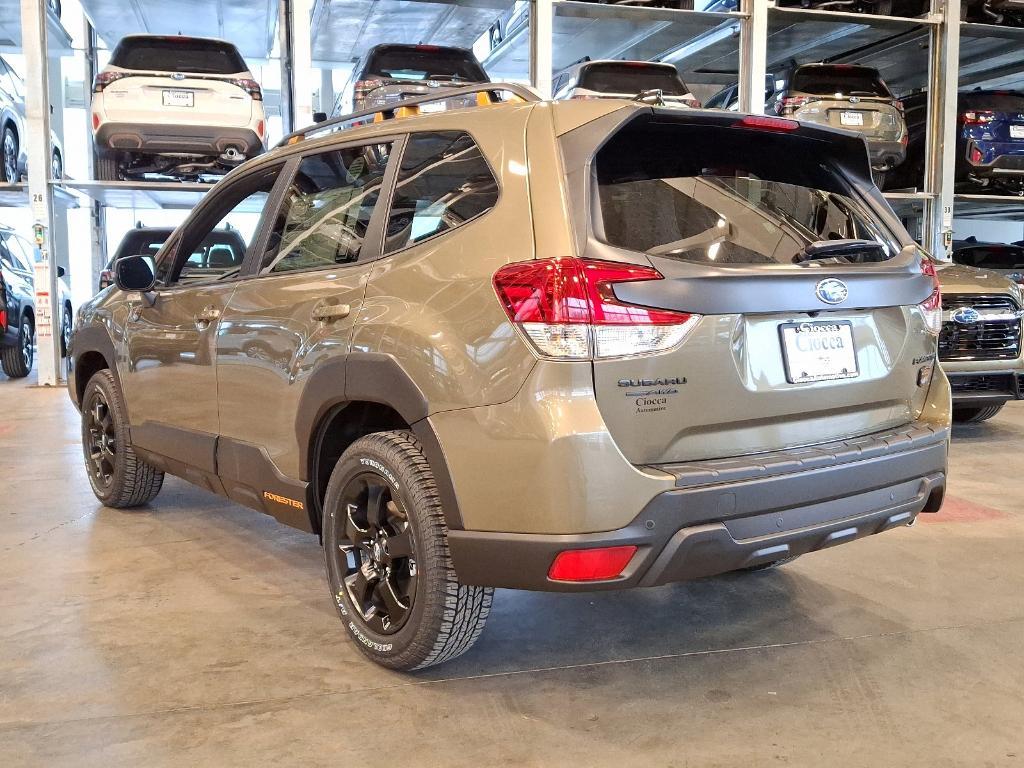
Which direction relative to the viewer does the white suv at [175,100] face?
away from the camera

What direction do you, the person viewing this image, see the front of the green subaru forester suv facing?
facing away from the viewer and to the left of the viewer

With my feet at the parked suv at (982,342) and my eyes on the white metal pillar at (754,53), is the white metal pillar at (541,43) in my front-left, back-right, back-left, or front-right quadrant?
front-left

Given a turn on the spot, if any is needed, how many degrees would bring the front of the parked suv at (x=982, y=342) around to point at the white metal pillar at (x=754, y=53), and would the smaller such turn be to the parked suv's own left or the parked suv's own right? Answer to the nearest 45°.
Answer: approximately 135° to the parked suv's own right

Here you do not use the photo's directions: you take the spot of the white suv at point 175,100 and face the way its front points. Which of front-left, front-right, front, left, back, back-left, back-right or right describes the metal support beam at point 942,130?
right

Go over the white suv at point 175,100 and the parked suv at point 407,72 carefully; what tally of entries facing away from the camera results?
2

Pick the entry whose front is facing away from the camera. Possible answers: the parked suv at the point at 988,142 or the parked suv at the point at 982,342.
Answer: the parked suv at the point at 988,142

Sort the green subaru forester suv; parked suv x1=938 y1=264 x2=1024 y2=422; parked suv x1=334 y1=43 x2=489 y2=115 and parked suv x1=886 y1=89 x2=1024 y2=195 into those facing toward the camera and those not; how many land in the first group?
1

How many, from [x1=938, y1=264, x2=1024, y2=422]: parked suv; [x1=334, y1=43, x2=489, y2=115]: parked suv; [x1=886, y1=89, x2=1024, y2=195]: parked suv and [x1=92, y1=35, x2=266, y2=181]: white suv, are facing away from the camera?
3

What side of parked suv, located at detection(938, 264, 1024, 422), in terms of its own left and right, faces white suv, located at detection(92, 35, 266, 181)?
right

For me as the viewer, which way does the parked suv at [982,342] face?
facing the viewer

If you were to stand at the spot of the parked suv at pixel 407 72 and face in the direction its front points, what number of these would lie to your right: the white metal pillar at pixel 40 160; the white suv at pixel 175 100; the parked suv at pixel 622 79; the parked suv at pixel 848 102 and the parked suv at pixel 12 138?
2

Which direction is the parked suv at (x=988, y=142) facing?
away from the camera

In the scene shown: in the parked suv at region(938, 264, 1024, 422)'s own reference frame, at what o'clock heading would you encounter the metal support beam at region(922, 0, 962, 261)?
The metal support beam is roughly at 6 o'clock from the parked suv.

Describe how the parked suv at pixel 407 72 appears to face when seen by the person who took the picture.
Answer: facing away from the viewer
